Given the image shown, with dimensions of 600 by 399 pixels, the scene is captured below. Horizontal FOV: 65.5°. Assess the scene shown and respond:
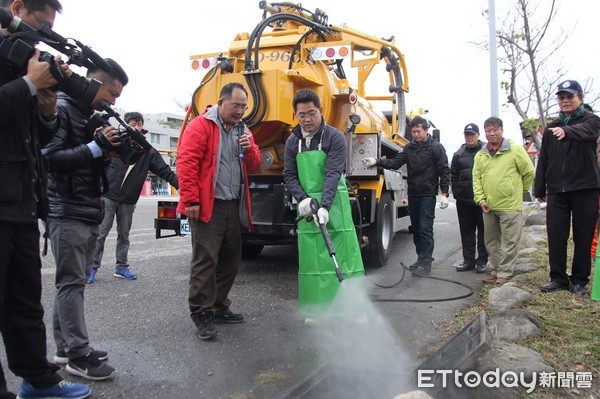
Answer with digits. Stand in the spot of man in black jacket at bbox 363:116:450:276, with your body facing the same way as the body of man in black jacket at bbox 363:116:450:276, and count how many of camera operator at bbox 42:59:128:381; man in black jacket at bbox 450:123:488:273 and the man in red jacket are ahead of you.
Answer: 2

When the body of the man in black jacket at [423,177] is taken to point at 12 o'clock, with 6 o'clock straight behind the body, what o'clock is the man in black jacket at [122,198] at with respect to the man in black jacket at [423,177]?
the man in black jacket at [122,198] is roughly at 1 o'clock from the man in black jacket at [423,177].

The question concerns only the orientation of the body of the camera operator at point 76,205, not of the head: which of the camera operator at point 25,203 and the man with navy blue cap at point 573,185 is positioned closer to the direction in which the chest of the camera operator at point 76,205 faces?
the man with navy blue cap

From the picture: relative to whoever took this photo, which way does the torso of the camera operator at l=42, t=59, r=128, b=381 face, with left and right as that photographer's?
facing to the right of the viewer

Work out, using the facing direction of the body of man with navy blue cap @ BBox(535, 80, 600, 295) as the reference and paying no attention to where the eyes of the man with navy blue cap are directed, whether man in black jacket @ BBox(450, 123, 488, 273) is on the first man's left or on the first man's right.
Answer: on the first man's right

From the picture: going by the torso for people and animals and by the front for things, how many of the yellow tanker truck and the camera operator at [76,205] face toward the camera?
0

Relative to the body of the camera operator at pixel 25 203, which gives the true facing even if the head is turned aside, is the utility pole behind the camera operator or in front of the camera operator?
in front

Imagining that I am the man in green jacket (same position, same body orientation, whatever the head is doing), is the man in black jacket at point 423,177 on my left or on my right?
on my right

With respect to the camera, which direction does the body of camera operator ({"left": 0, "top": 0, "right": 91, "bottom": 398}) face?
to the viewer's right

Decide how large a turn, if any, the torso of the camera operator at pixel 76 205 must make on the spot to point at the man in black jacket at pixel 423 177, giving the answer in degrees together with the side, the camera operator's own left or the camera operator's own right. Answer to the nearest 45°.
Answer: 0° — they already face them

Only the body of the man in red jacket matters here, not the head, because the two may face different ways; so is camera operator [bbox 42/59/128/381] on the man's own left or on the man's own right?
on the man's own right

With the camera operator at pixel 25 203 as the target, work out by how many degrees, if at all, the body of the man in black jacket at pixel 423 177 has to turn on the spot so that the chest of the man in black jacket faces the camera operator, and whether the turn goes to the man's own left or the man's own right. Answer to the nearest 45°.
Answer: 0° — they already face them

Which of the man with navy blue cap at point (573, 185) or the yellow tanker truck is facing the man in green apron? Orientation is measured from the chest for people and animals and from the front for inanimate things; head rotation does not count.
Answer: the man with navy blue cap
